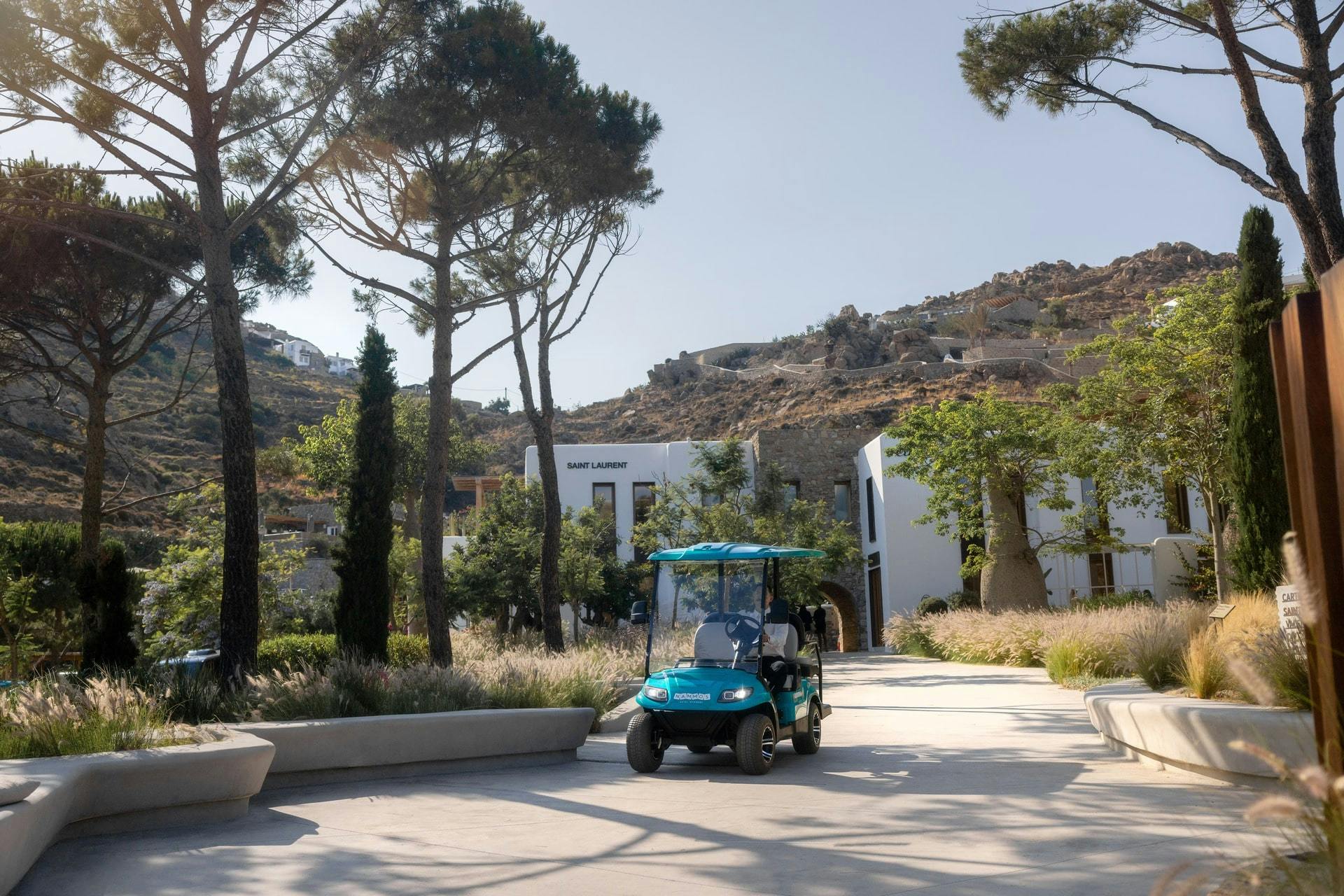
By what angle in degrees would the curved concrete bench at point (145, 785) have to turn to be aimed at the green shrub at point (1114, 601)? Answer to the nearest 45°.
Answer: approximately 90° to its left

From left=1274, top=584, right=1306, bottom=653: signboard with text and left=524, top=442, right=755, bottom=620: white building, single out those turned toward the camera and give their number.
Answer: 2

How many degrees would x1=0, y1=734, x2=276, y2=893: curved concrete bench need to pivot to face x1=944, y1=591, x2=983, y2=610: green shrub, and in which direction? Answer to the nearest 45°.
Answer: approximately 90° to its left

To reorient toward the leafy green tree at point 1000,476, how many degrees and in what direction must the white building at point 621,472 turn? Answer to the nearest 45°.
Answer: approximately 45° to its left

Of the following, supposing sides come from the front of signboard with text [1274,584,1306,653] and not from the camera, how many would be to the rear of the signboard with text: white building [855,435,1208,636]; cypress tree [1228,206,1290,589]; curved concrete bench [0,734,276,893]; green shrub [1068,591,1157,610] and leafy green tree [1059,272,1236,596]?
4

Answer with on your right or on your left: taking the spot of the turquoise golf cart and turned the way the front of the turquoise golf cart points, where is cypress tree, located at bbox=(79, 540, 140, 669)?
on your right

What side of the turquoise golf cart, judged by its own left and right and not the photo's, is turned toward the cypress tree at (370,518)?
right

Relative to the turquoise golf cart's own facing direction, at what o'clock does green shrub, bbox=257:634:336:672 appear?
The green shrub is roughly at 3 o'clock from the turquoise golf cart.

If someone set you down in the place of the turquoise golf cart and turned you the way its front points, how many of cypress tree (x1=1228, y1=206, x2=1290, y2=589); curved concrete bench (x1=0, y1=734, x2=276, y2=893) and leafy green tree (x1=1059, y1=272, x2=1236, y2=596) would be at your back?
2

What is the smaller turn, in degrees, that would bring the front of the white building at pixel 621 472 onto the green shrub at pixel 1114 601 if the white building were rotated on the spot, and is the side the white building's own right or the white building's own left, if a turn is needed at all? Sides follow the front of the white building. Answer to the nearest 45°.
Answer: approximately 45° to the white building's own left

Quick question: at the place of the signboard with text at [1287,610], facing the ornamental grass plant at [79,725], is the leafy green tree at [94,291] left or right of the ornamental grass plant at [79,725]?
right
